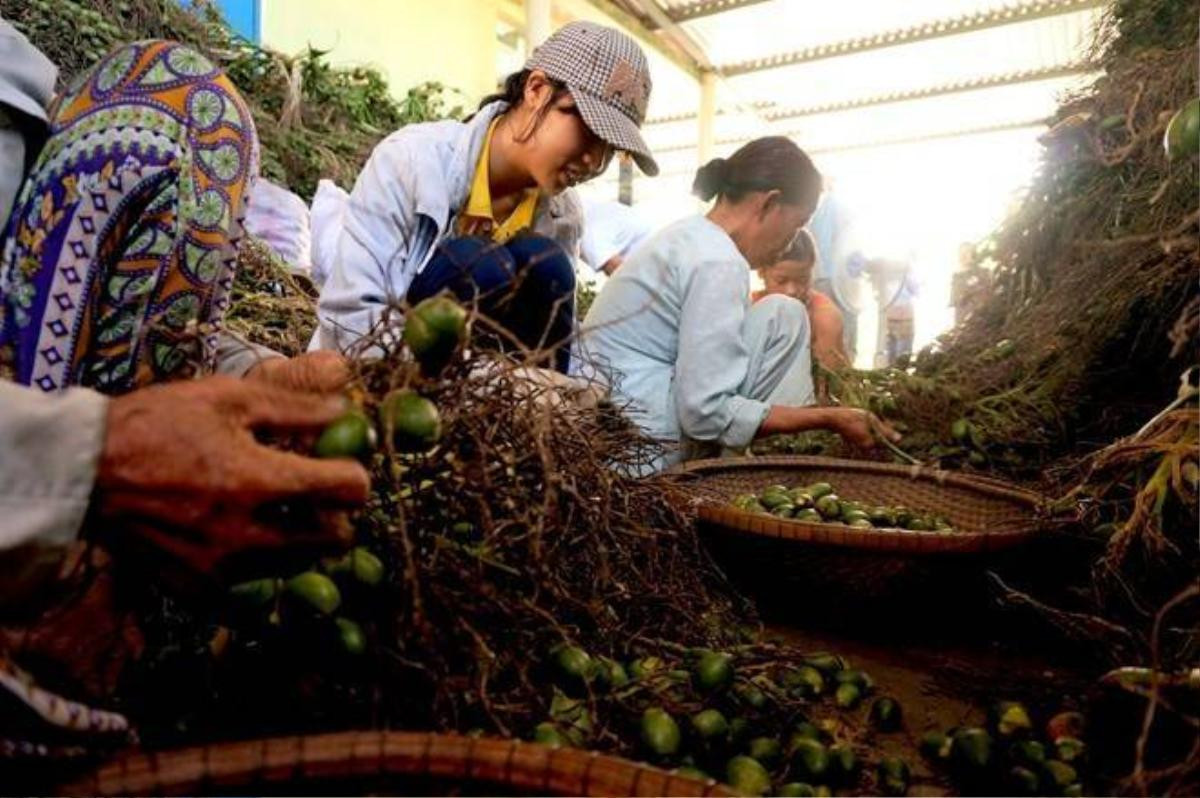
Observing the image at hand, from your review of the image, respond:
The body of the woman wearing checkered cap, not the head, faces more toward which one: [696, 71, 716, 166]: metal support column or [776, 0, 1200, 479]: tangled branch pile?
the tangled branch pile

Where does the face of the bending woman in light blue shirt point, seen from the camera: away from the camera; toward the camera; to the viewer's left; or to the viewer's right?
to the viewer's right

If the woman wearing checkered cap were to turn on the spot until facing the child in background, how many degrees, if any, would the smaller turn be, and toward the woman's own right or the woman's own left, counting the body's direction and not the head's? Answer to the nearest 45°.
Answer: approximately 90° to the woman's own left

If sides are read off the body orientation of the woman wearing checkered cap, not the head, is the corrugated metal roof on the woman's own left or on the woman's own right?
on the woman's own left

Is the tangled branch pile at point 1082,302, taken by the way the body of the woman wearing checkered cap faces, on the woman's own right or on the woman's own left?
on the woman's own left

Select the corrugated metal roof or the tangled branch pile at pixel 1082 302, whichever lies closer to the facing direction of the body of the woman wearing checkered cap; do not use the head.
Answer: the tangled branch pile

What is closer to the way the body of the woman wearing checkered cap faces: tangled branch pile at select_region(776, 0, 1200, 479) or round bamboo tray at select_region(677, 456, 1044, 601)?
the round bamboo tray

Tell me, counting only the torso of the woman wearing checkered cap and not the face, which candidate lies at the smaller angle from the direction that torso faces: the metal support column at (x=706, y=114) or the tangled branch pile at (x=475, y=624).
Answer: the tangled branch pile

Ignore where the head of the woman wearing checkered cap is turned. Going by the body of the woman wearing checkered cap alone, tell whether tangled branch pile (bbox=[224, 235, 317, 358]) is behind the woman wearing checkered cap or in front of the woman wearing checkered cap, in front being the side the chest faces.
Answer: behind

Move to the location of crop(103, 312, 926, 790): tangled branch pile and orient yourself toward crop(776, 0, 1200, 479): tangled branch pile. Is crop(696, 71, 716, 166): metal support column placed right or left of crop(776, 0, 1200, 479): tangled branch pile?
left

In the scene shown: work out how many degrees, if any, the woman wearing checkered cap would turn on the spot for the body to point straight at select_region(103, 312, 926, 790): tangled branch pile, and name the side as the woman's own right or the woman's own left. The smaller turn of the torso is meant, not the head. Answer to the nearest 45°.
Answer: approximately 45° to the woman's own right

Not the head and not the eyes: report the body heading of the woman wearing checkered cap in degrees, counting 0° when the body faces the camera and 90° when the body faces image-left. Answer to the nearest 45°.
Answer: approximately 315°

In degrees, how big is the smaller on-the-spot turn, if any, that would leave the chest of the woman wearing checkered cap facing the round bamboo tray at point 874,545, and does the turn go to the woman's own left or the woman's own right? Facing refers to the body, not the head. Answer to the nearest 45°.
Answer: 0° — they already face it
